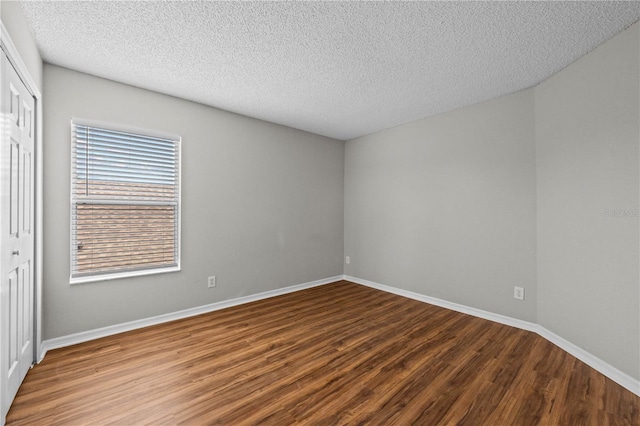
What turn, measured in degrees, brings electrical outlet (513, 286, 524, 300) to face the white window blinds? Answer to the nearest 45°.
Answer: approximately 45° to its right
